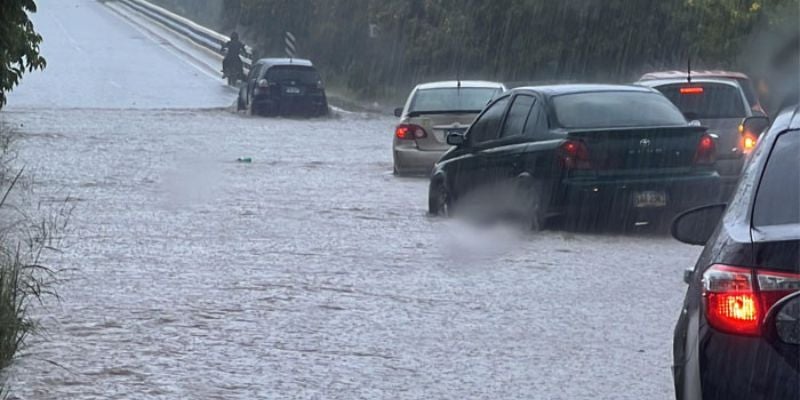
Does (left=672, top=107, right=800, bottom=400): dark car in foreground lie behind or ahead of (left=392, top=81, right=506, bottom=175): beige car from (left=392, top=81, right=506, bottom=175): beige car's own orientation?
behind

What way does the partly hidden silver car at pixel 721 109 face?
away from the camera

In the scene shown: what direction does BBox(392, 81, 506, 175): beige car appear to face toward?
away from the camera

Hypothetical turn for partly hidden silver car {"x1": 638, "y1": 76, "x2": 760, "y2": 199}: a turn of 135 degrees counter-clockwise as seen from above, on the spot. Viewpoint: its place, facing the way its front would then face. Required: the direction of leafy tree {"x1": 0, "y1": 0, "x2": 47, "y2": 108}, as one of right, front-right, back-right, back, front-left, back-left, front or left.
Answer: front

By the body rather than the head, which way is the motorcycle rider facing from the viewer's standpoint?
away from the camera

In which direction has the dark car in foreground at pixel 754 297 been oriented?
away from the camera

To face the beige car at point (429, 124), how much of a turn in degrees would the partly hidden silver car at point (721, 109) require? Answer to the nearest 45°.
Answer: approximately 45° to its left

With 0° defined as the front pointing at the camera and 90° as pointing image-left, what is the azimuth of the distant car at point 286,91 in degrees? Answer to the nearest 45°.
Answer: approximately 180°

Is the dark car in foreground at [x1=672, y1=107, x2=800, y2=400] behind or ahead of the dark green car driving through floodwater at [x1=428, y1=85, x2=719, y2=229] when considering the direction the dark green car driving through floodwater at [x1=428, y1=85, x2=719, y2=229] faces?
behind

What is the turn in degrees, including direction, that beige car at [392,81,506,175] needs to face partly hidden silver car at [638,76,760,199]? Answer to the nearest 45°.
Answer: approximately 135° to its right
